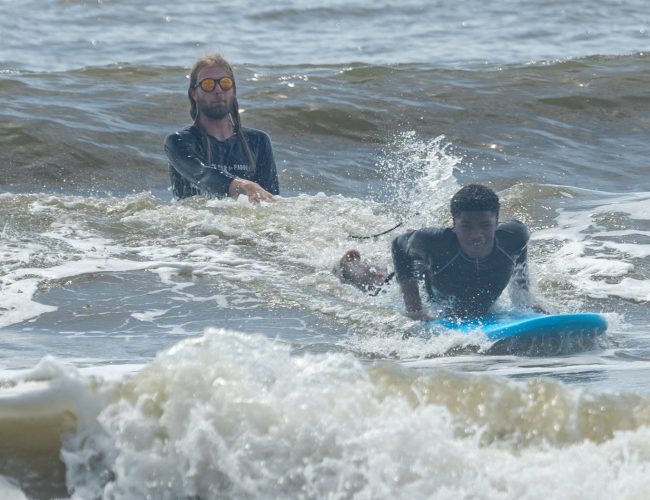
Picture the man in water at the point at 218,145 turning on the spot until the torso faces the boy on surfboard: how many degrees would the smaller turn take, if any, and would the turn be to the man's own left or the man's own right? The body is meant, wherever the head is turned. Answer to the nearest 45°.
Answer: approximately 45° to the man's own left

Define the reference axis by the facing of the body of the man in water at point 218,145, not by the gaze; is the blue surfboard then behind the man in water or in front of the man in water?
in front

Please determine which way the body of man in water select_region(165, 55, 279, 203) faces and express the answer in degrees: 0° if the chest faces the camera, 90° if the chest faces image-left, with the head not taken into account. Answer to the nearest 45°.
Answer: approximately 0°
